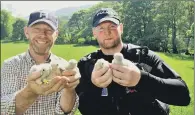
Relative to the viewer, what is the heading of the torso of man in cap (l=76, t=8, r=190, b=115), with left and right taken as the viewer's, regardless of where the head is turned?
facing the viewer

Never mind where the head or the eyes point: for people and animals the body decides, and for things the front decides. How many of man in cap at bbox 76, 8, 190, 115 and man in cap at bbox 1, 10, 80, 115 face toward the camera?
2

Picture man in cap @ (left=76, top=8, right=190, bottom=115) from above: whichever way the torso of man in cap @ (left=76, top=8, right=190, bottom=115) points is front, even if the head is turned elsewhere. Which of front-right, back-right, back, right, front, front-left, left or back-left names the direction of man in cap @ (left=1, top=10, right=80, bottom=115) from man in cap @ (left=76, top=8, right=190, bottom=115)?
right

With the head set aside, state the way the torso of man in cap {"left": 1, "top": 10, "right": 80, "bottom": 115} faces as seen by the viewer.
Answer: toward the camera

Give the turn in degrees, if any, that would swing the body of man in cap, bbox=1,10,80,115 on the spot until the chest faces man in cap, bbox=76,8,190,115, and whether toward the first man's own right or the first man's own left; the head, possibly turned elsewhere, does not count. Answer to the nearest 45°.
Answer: approximately 90° to the first man's own left
